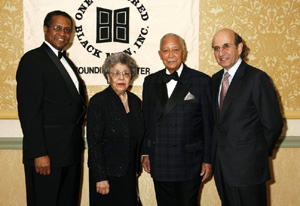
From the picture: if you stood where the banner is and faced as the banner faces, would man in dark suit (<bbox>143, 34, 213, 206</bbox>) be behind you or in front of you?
in front

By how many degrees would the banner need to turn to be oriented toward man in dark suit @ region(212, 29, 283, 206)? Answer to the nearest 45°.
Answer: approximately 45° to its left

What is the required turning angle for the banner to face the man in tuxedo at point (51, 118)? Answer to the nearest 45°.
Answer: approximately 45° to its right

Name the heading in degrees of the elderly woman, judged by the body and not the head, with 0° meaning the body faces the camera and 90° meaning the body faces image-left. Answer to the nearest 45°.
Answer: approximately 315°

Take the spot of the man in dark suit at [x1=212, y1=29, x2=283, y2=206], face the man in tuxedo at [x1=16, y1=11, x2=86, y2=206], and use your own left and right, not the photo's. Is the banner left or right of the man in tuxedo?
right

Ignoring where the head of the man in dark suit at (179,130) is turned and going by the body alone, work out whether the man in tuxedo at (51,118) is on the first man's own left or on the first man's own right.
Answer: on the first man's own right

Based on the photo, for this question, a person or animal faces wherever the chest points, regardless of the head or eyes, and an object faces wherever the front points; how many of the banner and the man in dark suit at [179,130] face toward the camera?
2

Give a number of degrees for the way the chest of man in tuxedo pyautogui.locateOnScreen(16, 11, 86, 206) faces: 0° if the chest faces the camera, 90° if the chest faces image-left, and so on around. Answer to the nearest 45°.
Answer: approximately 315°
